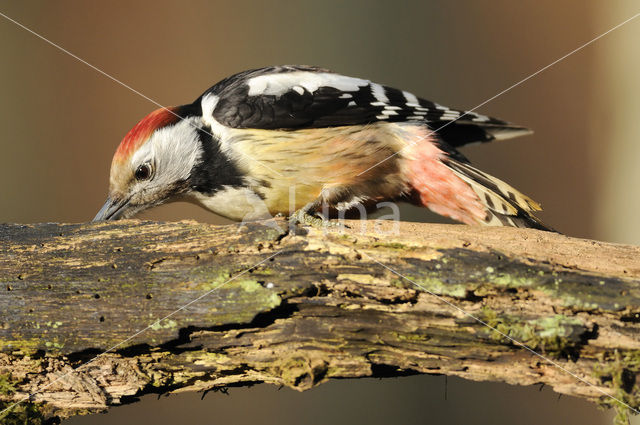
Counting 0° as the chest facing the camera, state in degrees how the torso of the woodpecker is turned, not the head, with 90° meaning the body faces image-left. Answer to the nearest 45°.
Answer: approximately 90°

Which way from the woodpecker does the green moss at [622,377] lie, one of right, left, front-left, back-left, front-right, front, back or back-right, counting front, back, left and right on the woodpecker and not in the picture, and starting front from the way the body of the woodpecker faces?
back-left
